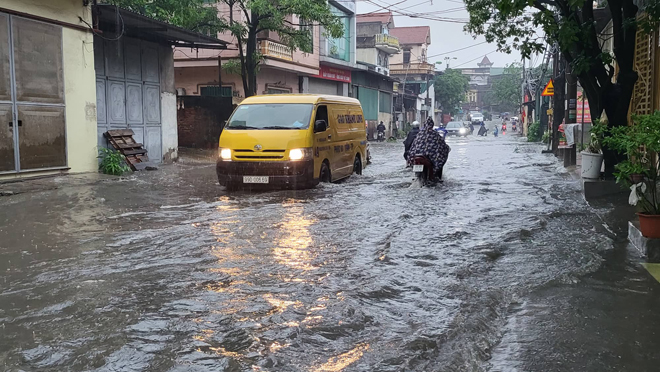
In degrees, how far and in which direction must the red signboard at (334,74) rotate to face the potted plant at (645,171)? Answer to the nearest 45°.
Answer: approximately 45° to its right

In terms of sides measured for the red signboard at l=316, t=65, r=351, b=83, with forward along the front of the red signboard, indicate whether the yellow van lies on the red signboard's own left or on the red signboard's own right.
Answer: on the red signboard's own right

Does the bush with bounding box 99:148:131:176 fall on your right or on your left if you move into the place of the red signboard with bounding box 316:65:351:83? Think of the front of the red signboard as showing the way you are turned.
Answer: on your right

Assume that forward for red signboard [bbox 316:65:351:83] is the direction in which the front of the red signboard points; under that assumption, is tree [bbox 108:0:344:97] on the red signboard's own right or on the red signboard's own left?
on the red signboard's own right

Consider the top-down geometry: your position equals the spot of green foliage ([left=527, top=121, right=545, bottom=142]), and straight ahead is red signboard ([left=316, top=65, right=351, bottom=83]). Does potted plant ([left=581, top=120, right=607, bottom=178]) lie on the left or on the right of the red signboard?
left

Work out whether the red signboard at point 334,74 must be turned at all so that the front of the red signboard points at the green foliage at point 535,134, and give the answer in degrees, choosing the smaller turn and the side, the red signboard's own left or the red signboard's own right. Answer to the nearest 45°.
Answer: approximately 45° to the red signboard's own left

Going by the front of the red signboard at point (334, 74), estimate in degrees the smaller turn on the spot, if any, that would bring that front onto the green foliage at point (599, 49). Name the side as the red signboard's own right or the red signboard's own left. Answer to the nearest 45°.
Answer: approximately 45° to the red signboard's own right

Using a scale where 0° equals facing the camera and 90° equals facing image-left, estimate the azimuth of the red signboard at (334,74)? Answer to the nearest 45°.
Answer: approximately 315°

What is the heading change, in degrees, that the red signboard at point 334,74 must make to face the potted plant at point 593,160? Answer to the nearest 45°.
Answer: approximately 45° to its right

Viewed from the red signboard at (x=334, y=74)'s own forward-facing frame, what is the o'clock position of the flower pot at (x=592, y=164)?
The flower pot is roughly at 1 o'clock from the red signboard.

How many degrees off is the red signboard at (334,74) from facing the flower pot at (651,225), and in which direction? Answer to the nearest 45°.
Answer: approximately 45° to its right
